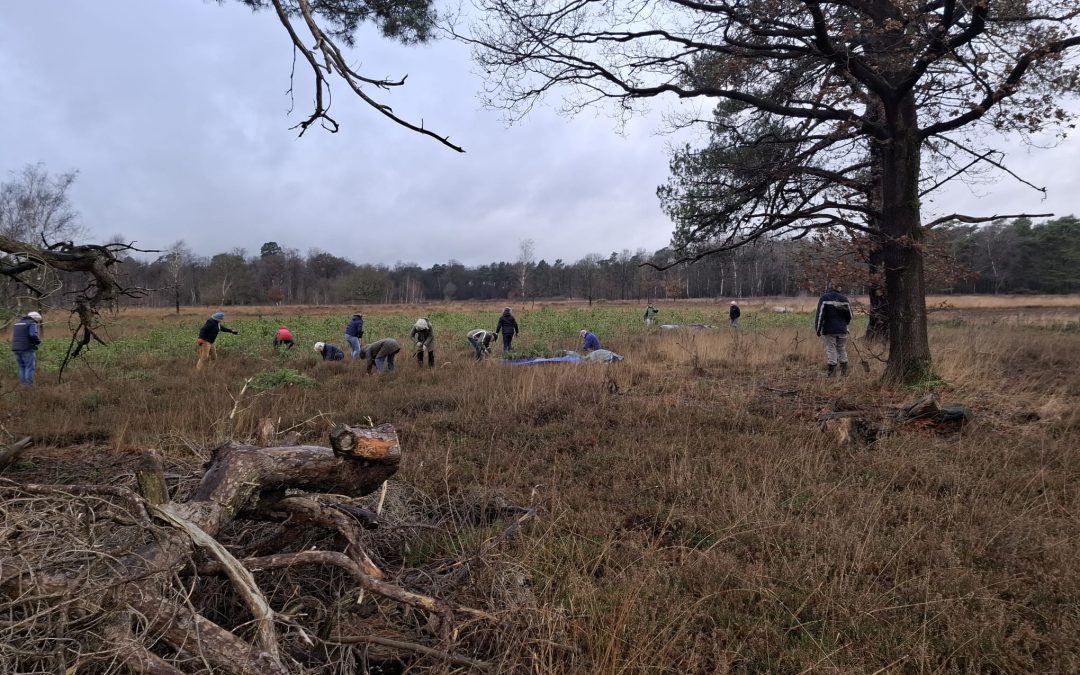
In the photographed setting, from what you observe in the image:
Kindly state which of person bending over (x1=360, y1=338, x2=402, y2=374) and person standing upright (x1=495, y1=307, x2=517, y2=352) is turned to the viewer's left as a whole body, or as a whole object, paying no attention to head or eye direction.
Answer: person bending over (x1=360, y1=338, x2=402, y2=374)

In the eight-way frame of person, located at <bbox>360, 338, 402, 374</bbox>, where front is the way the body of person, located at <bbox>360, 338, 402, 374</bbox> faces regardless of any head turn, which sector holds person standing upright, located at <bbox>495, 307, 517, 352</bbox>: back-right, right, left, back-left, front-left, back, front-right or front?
back-right

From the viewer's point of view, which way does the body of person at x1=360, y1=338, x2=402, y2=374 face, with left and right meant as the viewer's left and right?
facing to the left of the viewer

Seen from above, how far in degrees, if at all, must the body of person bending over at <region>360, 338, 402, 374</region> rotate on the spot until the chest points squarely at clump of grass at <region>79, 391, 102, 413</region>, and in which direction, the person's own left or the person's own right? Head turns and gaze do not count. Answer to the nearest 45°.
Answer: approximately 45° to the person's own left

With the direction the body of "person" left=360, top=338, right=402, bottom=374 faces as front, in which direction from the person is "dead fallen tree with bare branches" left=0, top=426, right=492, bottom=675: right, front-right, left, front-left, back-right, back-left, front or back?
left

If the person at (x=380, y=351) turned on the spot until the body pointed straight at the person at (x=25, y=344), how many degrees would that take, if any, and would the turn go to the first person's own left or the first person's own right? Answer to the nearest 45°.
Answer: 0° — they already face them

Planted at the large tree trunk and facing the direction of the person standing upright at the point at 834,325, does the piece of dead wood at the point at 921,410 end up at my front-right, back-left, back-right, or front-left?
back-left

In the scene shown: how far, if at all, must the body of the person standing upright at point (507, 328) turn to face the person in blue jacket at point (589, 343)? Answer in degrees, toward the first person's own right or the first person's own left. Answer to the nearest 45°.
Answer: approximately 135° to the first person's own right

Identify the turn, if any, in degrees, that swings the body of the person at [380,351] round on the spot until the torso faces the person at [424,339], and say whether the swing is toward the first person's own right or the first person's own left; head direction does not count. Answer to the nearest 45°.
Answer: approximately 135° to the first person's own right

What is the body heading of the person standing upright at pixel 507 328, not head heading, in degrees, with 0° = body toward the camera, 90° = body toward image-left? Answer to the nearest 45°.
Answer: approximately 180°

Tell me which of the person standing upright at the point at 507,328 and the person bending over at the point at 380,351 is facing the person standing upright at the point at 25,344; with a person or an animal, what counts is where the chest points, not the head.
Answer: the person bending over at the point at 380,351
